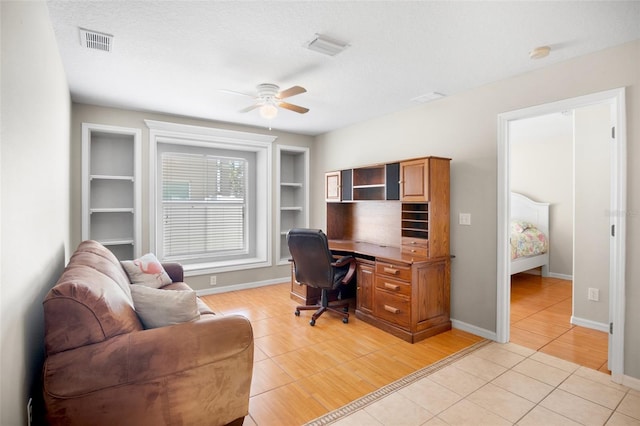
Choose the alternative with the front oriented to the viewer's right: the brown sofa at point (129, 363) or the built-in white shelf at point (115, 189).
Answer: the brown sofa

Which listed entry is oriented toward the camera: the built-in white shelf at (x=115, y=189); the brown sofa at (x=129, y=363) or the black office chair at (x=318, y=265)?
the built-in white shelf

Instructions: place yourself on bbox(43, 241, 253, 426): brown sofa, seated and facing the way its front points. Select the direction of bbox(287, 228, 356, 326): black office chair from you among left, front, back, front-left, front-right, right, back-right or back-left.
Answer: front-left

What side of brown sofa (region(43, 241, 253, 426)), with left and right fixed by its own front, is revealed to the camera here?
right

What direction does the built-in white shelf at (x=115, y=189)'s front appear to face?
toward the camera

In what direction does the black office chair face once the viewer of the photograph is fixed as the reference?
facing away from the viewer and to the right of the viewer

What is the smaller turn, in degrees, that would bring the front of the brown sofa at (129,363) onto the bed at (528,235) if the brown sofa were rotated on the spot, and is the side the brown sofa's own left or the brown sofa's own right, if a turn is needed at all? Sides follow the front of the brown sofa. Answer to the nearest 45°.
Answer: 0° — it already faces it

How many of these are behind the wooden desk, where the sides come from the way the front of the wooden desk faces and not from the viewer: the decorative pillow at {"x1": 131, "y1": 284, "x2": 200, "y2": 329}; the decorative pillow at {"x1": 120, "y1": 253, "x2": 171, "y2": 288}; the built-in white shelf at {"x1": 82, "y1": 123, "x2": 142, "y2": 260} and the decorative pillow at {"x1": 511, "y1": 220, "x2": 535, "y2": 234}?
1

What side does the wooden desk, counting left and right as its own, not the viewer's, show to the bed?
back

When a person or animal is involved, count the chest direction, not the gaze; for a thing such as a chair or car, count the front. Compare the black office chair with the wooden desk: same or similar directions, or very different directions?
very different directions

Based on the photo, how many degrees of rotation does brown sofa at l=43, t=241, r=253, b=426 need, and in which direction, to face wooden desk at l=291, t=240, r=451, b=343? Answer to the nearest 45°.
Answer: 0° — it already faces it

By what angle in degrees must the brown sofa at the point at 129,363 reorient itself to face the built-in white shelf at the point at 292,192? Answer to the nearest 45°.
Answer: approximately 45° to its left

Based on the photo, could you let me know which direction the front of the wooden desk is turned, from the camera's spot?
facing the viewer and to the left of the viewer

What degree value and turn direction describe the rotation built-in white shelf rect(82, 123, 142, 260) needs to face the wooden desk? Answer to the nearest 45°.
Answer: approximately 45° to its left

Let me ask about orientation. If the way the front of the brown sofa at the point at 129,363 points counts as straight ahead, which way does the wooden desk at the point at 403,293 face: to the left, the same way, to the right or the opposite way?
the opposite way
